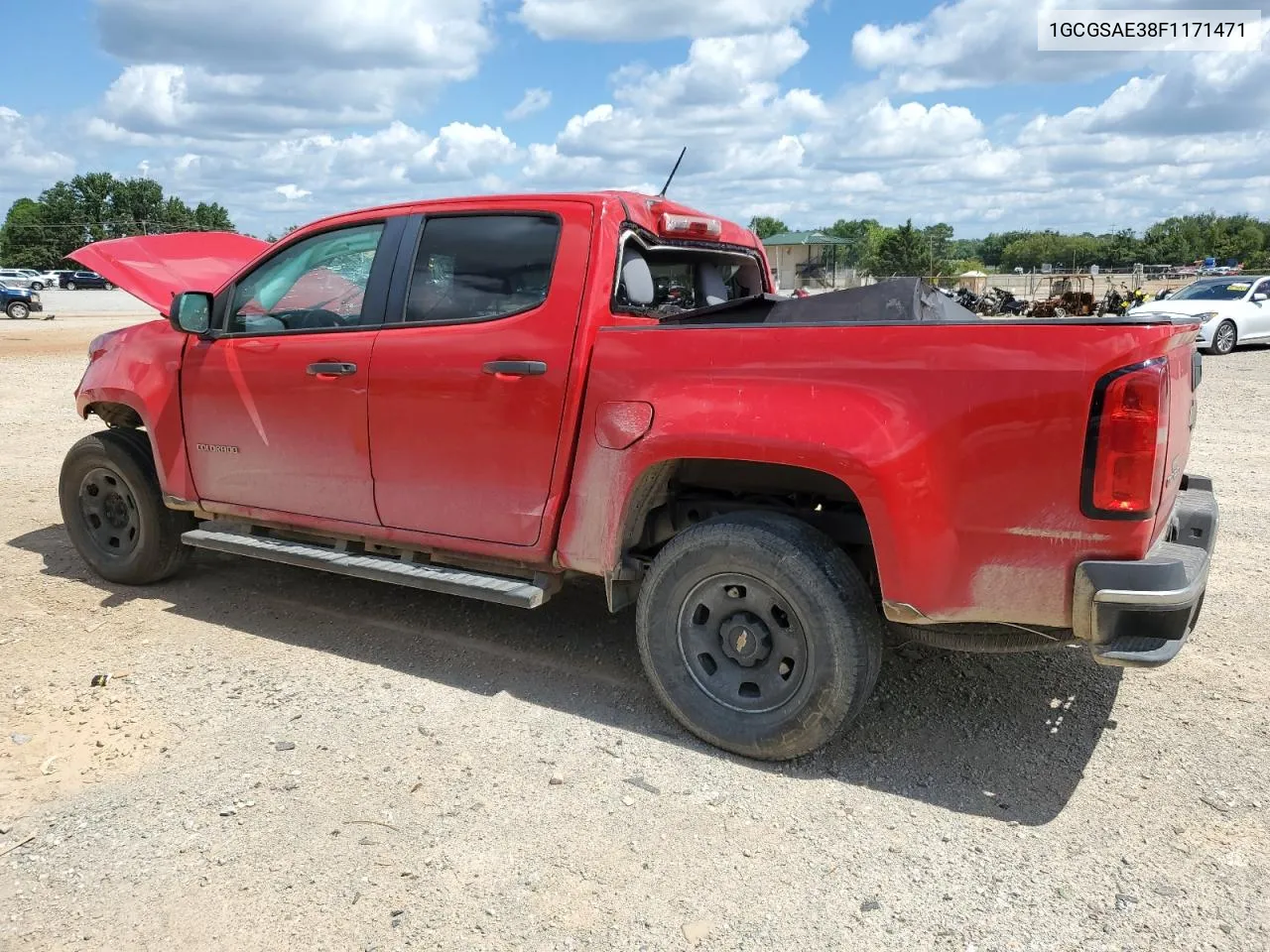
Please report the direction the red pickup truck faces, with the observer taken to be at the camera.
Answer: facing away from the viewer and to the left of the viewer

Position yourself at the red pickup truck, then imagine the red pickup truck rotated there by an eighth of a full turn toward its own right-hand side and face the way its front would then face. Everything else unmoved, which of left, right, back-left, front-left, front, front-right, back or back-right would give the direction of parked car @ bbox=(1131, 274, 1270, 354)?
front-right

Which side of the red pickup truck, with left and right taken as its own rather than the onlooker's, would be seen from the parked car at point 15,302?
front
